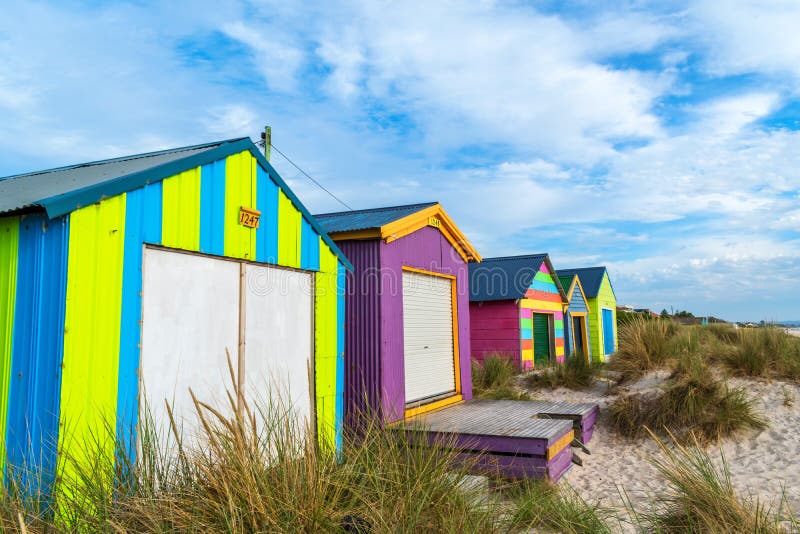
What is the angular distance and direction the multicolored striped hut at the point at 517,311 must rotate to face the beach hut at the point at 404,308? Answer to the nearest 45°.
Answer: approximately 45° to its right

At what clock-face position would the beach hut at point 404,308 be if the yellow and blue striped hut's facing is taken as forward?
The beach hut is roughly at 9 o'clock from the yellow and blue striped hut.

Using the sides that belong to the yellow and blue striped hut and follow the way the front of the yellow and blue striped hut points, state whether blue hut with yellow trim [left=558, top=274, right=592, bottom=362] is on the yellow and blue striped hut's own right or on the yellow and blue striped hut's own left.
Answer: on the yellow and blue striped hut's own left

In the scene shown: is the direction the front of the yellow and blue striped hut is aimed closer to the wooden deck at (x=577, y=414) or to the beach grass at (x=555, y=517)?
the beach grass

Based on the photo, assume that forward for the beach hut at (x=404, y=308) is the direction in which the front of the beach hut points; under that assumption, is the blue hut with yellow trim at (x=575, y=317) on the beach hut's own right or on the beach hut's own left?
on the beach hut's own left

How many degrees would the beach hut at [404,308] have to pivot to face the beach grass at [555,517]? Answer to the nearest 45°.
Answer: approximately 45° to its right

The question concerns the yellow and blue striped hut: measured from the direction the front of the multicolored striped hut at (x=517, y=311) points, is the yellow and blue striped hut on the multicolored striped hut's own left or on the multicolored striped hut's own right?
on the multicolored striped hut's own right
